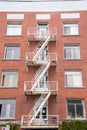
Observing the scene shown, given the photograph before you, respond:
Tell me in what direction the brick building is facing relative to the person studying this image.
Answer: facing the viewer
